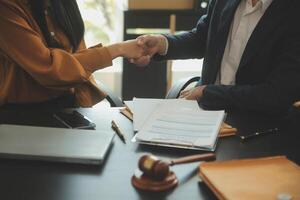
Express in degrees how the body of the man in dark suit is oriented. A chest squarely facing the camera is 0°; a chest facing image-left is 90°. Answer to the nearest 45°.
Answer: approximately 45°

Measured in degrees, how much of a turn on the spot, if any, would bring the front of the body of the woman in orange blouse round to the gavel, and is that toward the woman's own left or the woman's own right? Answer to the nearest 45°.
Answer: approximately 45° to the woman's own right

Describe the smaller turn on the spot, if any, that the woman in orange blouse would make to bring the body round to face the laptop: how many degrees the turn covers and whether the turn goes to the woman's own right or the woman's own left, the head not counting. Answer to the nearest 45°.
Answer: approximately 45° to the woman's own right

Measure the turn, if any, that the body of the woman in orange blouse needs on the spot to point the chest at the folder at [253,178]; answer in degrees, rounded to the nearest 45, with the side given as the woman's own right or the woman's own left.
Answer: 0° — they already face it

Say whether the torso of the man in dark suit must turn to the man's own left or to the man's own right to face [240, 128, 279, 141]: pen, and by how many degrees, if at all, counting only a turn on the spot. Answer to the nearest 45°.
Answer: approximately 45° to the man's own left

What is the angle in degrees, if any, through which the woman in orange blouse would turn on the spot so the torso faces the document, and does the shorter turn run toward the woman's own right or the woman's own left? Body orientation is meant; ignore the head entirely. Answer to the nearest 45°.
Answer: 0° — they already face it

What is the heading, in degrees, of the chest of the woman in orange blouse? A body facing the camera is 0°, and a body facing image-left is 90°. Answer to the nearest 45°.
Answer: approximately 315°

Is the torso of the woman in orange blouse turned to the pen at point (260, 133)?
yes

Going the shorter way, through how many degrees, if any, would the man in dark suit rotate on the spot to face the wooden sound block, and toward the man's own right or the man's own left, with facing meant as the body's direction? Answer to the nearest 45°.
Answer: approximately 45° to the man's own left
